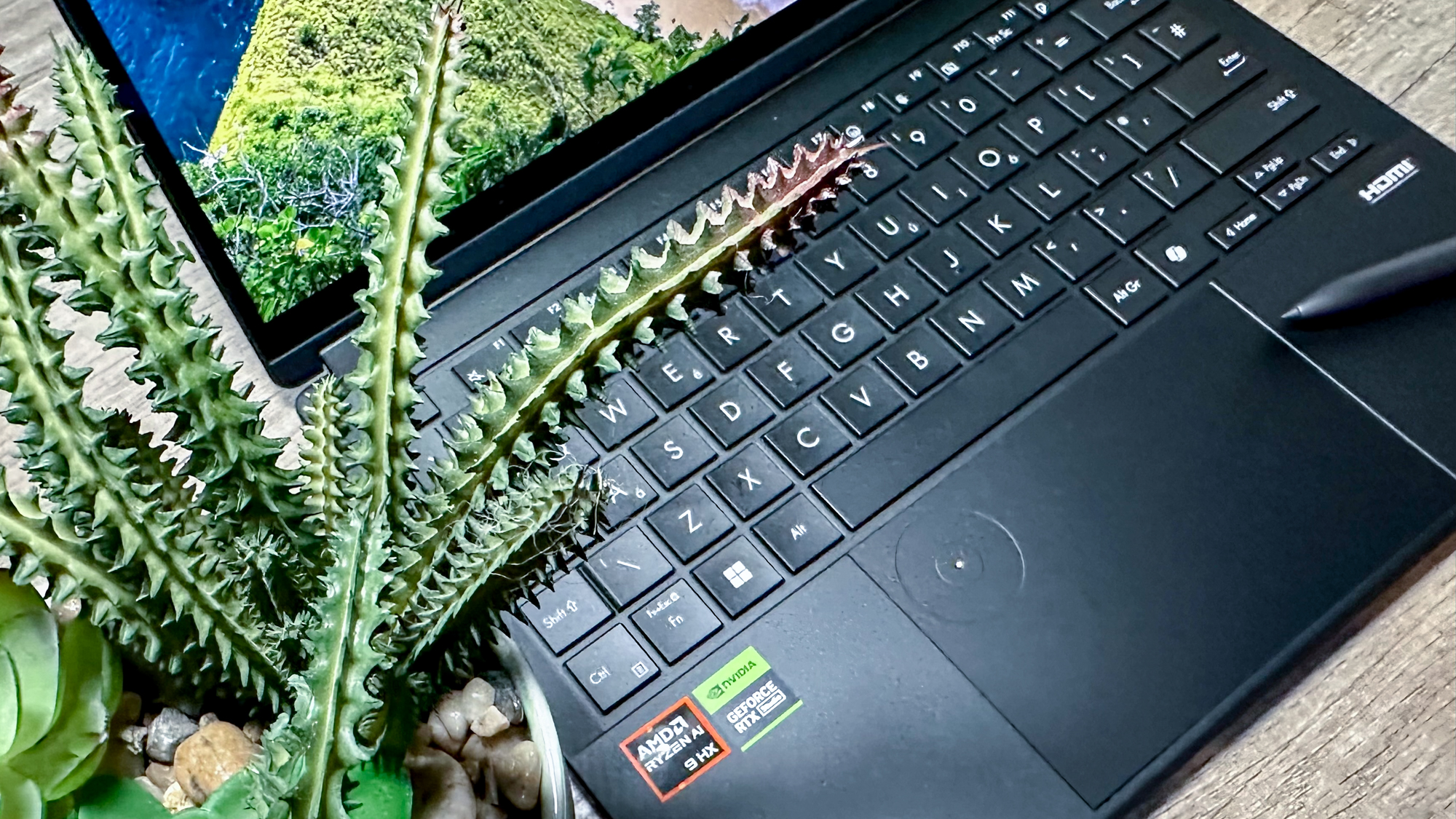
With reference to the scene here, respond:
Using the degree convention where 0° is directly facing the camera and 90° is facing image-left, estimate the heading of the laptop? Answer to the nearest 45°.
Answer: approximately 315°

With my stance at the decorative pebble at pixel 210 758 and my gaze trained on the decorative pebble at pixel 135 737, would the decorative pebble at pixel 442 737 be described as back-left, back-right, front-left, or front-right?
back-right
